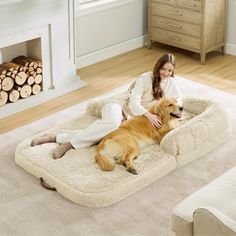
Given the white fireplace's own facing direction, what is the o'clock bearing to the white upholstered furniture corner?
The white upholstered furniture corner is roughly at 1 o'clock from the white fireplace.

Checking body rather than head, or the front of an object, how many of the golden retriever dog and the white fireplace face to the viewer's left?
0

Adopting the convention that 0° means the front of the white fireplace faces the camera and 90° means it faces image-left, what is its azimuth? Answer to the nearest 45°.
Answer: approximately 315°

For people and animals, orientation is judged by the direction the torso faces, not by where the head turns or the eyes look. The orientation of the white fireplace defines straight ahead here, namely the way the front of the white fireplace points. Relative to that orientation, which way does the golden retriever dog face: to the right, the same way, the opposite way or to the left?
to the left

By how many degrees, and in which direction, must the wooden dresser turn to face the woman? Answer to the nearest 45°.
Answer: approximately 45° to its left

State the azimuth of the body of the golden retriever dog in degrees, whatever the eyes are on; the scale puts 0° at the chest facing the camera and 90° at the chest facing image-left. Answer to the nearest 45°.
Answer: approximately 225°

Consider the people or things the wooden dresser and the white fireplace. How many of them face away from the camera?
0

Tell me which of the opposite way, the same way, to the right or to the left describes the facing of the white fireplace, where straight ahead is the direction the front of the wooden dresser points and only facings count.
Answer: to the left

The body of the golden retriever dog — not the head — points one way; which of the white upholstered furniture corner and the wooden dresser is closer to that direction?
the wooden dresser

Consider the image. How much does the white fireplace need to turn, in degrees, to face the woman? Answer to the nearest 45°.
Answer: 0° — it already faces them

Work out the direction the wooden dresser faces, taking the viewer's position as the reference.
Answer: facing the viewer and to the left of the viewer

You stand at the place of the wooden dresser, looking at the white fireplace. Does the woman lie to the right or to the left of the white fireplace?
left
